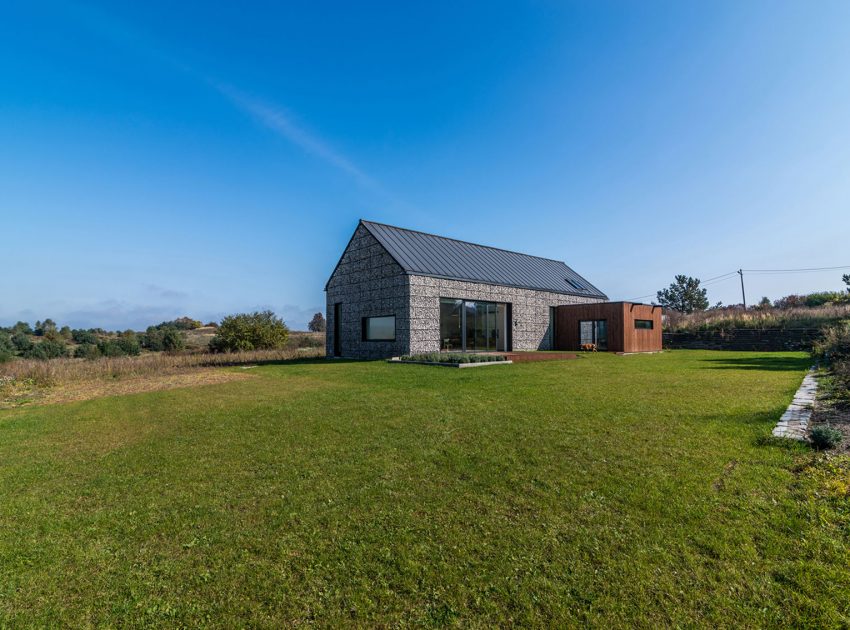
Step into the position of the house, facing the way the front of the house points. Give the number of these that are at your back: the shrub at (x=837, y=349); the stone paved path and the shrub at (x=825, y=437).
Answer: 0

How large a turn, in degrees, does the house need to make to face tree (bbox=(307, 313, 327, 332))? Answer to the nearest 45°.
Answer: approximately 180°

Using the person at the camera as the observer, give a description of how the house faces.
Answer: facing the viewer and to the right of the viewer

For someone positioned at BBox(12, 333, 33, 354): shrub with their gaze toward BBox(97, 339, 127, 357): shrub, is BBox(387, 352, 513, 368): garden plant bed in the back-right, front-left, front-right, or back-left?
front-right

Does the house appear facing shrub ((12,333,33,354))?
no

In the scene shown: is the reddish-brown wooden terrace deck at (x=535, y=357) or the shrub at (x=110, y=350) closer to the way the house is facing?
the reddish-brown wooden terrace deck

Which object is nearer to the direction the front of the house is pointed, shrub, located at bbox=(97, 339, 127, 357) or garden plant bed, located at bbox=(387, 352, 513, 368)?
the garden plant bed

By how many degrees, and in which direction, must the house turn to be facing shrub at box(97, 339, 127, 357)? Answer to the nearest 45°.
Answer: approximately 135° to its right

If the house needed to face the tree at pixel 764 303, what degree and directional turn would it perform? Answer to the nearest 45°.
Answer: approximately 90° to its left

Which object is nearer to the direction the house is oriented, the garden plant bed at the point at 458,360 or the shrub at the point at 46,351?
the garden plant bed

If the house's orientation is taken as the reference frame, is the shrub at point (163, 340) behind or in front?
behind

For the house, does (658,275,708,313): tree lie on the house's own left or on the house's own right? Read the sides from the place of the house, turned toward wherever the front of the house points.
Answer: on the house's own left

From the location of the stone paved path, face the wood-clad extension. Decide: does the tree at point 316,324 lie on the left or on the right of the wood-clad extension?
left

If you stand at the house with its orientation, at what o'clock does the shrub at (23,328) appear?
The shrub is roughly at 5 o'clock from the house.

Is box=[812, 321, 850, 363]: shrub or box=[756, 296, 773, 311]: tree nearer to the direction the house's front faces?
the shrub

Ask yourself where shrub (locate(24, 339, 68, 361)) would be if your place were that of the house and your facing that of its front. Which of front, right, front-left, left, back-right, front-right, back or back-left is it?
back-right
